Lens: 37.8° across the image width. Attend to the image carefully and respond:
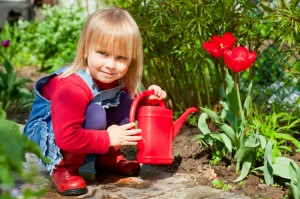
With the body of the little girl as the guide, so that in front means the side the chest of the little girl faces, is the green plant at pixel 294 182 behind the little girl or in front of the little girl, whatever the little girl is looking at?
in front

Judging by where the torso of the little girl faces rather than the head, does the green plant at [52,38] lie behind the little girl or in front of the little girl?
behind

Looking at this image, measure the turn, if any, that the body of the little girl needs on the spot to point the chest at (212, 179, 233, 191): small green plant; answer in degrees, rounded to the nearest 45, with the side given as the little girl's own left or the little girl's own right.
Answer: approximately 45° to the little girl's own left

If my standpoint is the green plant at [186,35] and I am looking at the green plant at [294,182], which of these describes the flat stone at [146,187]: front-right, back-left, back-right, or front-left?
front-right

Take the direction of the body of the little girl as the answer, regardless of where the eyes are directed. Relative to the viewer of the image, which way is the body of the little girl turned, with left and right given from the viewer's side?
facing the viewer and to the right of the viewer

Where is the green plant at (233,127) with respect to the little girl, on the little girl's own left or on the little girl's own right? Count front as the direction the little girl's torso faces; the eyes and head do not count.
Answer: on the little girl's own left

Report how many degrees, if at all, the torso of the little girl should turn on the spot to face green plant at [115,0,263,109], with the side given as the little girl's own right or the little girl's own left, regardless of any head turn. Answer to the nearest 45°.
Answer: approximately 90° to the little girl's own left

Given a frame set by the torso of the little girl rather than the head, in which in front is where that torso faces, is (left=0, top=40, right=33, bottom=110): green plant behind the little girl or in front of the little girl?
behind
